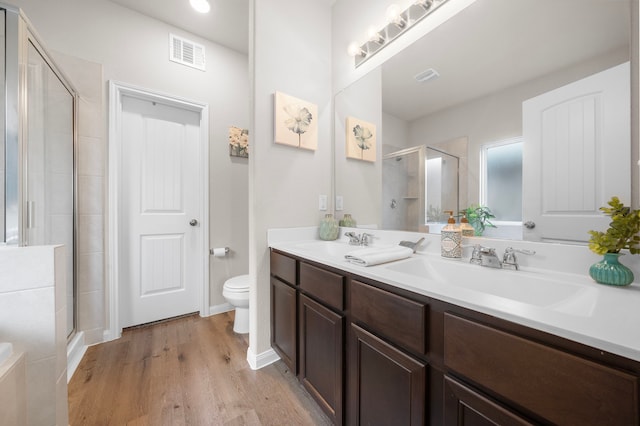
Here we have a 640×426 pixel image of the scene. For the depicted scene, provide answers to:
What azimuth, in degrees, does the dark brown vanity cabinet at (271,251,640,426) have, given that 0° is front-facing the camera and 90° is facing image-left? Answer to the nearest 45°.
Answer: approximately 45°

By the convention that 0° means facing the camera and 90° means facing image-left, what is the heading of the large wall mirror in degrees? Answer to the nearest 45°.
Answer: approximately 45°
